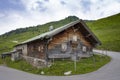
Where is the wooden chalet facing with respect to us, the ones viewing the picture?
facing the viewer and to the right of the viewer
